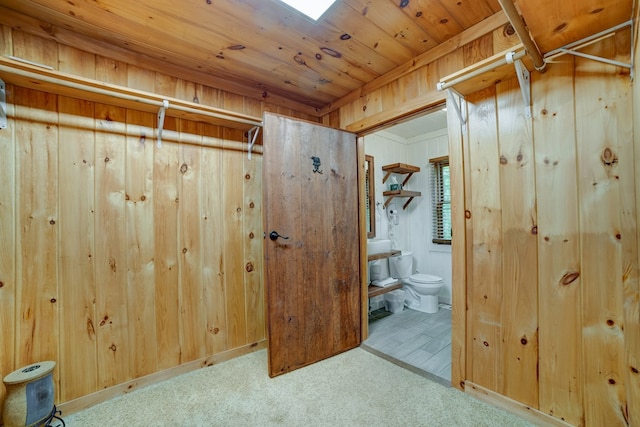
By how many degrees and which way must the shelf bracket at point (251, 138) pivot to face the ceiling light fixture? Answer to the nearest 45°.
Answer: approximately 45° to its right

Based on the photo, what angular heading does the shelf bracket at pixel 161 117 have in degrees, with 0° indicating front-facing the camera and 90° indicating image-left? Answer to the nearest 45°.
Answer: approximately 315°

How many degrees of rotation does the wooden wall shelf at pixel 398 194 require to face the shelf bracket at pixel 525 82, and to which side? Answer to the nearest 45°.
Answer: approximately 45° to its right

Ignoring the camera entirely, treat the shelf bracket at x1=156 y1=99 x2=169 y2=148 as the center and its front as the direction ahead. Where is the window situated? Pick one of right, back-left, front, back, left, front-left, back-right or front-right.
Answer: front-left

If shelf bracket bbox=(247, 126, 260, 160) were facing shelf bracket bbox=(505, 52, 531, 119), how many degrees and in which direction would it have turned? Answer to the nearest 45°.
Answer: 0° — it already faces it

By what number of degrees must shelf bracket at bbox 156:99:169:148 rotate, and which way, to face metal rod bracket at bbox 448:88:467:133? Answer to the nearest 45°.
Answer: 0° — it already faces it

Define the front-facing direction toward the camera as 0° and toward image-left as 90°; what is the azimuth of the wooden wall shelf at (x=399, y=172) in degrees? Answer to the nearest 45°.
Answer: approximately 315°

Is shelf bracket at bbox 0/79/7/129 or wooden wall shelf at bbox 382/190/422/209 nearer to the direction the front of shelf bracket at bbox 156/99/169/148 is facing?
the wooden wall shelf

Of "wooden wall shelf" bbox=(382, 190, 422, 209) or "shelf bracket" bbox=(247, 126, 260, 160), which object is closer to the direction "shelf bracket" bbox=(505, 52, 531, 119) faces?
the shelf bracket

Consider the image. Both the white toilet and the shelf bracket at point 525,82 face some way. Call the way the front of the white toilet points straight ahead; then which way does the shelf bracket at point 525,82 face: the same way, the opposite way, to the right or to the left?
to the right

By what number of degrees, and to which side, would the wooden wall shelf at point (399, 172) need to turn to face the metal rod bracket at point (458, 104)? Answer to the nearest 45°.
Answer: approximately 45° to its right
